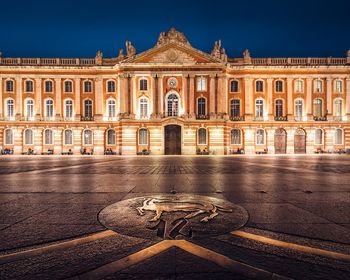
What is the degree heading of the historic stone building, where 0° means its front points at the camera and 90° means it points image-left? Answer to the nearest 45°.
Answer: approximately 0°
